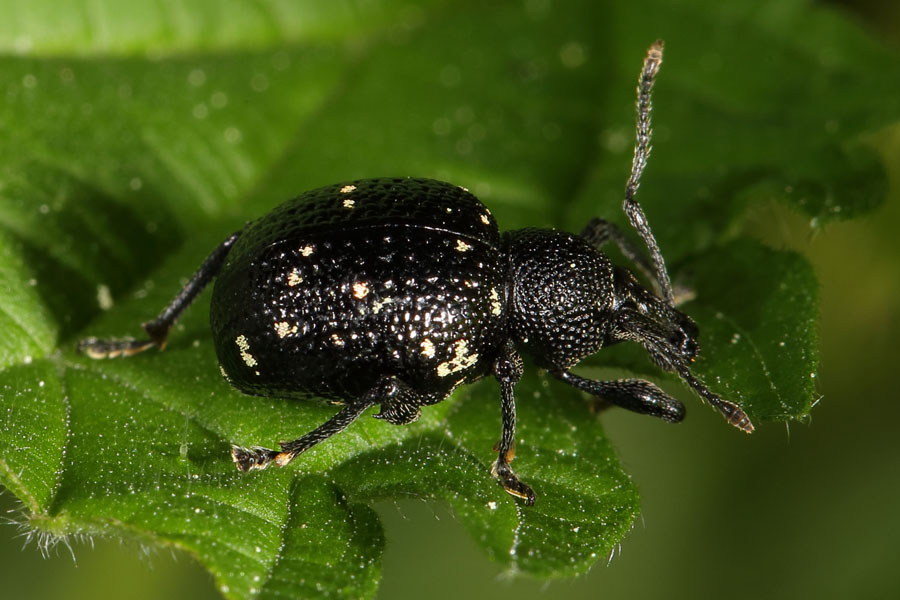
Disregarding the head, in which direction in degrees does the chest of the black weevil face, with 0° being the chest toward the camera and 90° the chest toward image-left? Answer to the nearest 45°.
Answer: approximately 270°
